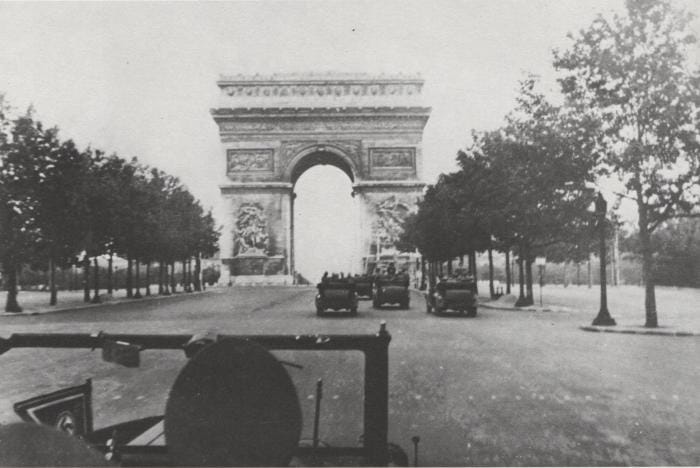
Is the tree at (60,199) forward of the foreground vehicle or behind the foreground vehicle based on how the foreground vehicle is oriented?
forward

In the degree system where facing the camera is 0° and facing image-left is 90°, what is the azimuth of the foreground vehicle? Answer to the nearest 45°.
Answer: approximately 180°

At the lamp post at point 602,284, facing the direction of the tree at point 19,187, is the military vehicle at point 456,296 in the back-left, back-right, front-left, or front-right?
front-right

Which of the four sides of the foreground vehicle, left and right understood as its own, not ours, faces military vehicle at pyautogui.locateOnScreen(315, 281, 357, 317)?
front

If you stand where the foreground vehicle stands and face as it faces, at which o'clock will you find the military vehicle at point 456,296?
The military vehicle is roughly at 1 o'clock from the foreground vehicle.

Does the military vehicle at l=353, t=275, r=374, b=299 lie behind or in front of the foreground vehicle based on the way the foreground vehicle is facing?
in front

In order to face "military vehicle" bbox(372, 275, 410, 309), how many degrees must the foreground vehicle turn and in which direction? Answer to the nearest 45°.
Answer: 0° — it already faces it

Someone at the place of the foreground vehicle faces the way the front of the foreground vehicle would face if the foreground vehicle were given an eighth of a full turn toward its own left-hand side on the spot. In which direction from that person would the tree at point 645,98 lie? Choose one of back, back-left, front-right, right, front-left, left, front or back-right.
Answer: right

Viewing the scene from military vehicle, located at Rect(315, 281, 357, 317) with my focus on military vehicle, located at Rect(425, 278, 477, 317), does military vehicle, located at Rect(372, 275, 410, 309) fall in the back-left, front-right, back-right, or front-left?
front-left

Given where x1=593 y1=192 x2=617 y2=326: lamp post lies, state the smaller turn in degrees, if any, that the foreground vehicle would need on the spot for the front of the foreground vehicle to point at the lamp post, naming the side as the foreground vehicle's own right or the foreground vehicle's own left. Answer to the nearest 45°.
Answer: approximately 45° to the foreground vehicle's own right
